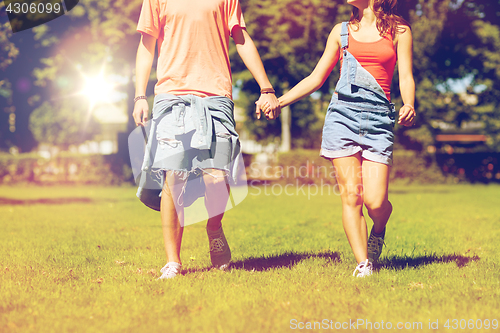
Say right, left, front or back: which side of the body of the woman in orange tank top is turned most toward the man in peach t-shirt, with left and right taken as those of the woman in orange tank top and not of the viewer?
right

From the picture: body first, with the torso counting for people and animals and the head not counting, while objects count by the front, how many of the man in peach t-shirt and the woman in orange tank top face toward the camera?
2

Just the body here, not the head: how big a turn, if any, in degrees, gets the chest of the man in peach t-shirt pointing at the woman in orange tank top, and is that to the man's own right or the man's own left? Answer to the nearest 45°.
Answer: approximately 90° to the man's own left

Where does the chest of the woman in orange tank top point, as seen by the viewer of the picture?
toward the camera

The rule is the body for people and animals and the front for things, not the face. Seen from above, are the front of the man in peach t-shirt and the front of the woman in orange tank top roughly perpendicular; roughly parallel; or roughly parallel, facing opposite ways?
roughly parallel
